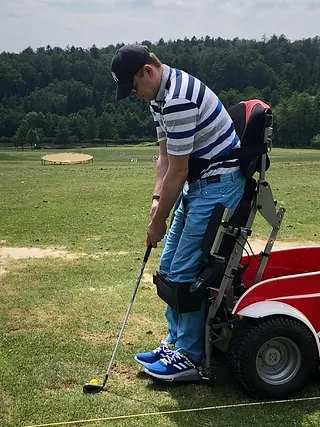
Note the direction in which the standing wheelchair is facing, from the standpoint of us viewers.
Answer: facing to the left of the viewer

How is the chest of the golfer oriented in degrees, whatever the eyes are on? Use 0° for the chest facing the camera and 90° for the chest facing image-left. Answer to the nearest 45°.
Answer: approximately 90°
